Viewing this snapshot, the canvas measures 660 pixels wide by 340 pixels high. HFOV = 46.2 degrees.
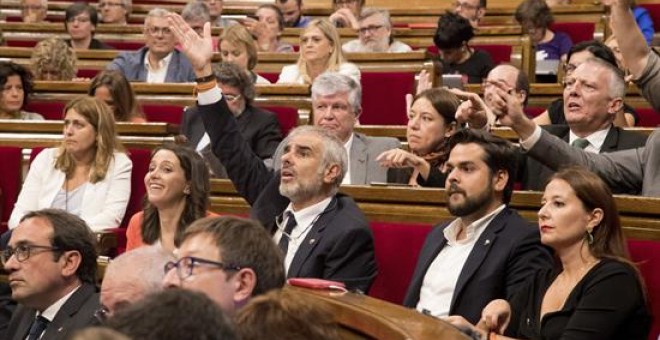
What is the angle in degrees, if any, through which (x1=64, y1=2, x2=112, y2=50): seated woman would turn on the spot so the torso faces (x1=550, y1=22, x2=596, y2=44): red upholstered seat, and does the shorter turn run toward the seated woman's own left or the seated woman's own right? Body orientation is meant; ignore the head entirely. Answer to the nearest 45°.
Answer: approximately 135° to the seated woman's own left

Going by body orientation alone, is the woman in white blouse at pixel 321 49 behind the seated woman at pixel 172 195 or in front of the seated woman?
behind

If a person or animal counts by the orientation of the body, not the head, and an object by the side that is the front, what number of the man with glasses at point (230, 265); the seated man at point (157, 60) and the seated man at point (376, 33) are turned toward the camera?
2

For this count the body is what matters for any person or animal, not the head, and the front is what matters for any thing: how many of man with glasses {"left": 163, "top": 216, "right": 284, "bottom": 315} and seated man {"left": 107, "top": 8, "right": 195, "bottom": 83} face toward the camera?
1

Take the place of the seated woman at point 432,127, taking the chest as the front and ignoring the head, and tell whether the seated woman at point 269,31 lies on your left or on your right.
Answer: on your right

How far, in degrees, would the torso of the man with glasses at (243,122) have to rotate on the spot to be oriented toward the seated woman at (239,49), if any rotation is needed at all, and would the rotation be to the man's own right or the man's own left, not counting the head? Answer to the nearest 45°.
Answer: approximately 135° to the man's own right
